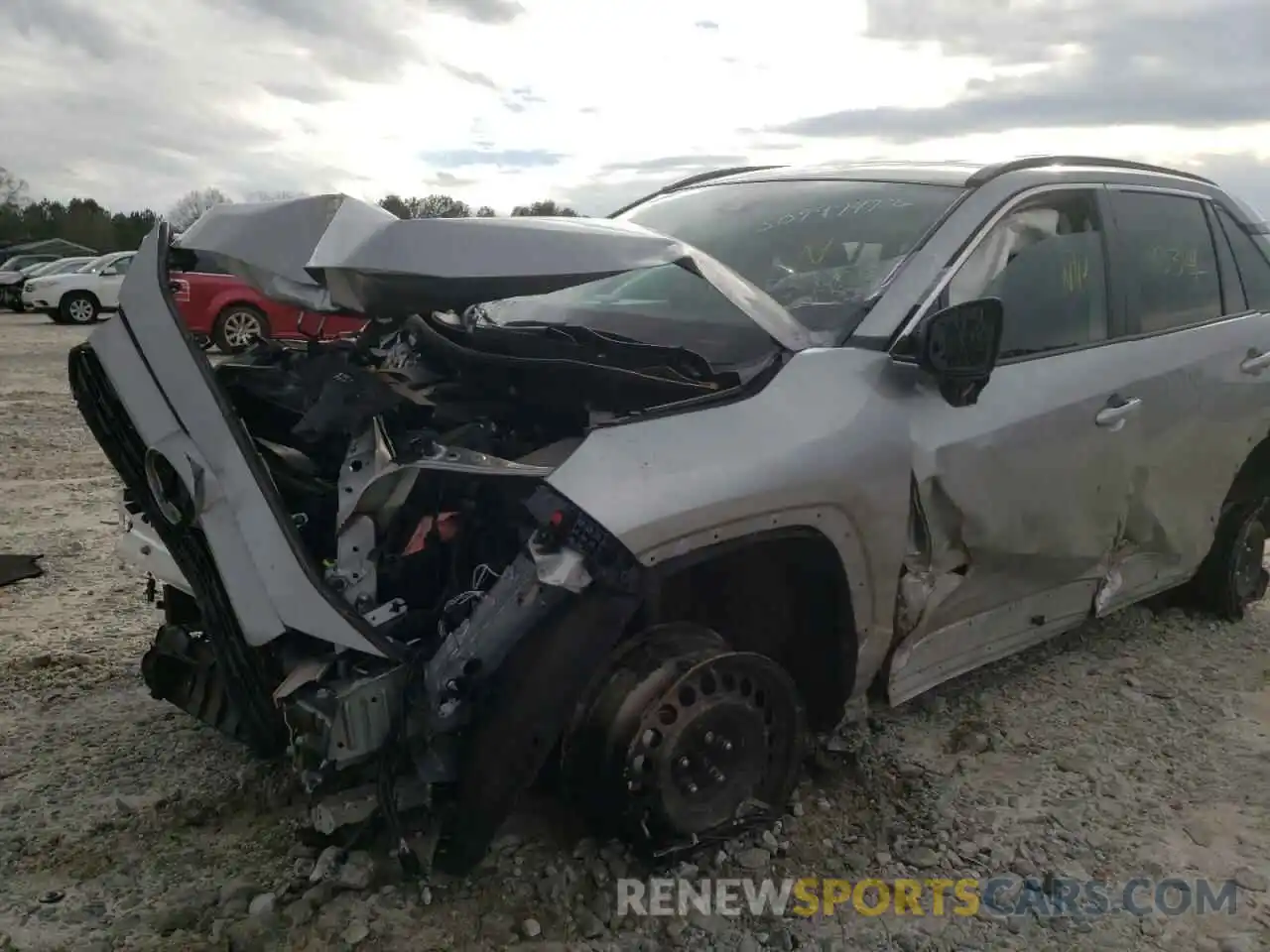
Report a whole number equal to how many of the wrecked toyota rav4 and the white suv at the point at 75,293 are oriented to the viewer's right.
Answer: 0

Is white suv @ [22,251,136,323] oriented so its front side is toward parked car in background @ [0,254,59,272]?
no

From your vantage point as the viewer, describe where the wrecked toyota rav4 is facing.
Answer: facing the viewer and to the left of the viewer

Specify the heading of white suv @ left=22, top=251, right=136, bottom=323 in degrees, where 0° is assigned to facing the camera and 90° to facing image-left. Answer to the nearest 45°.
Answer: approximately 45°

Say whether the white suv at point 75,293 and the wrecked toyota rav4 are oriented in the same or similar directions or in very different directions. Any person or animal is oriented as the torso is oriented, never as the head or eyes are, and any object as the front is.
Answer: same or similar directions

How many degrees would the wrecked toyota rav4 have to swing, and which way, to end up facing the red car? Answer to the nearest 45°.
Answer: approximately 90° to its right
